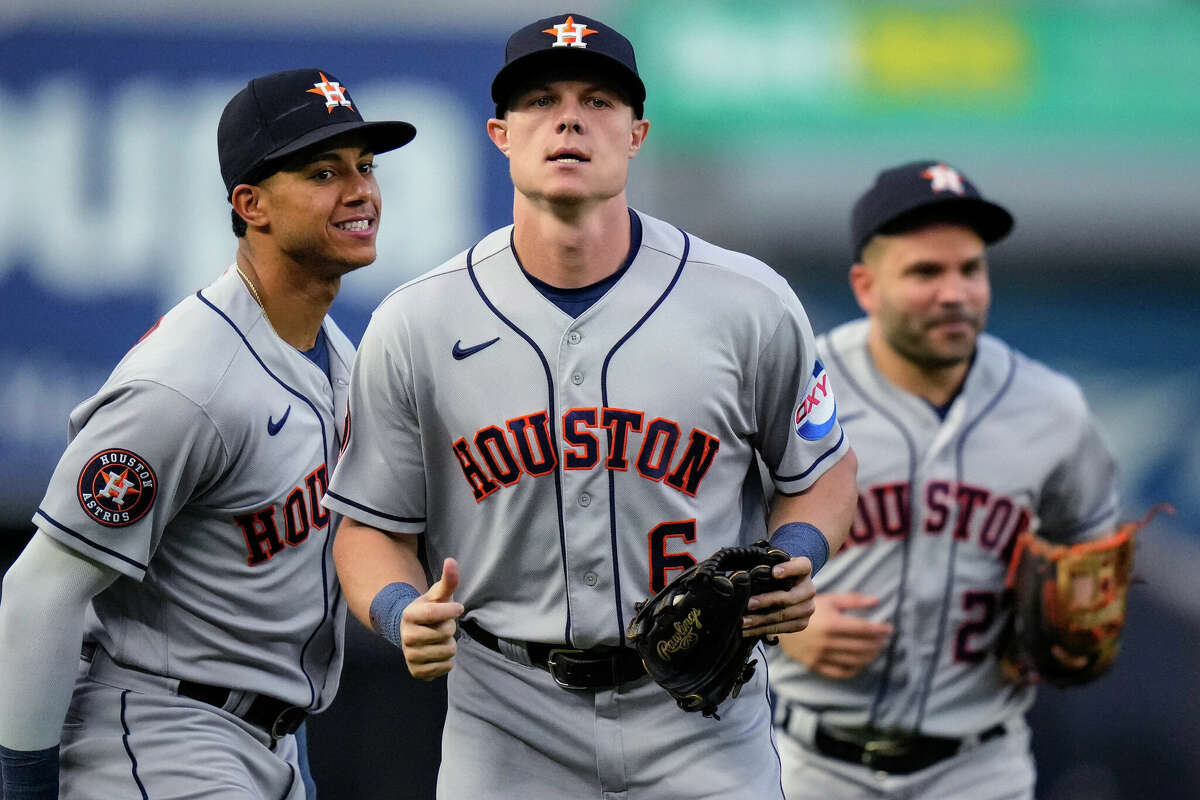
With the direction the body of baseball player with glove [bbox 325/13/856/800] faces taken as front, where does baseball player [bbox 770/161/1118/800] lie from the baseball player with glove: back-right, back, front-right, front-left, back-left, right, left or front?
back-left

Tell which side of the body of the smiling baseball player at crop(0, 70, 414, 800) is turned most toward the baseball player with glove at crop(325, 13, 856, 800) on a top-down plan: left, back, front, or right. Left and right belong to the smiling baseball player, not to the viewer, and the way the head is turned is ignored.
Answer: front

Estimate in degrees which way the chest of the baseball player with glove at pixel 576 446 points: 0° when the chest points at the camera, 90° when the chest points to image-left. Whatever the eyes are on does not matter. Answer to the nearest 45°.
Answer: approximately 0°

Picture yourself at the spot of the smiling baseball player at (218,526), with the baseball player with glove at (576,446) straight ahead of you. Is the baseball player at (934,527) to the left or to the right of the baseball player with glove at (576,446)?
left

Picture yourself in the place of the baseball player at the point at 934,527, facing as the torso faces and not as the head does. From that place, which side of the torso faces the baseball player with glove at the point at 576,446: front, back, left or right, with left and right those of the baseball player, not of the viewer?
front

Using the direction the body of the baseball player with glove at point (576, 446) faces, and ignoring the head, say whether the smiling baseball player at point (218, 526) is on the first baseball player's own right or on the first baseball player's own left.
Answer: on the first baseball player's own right

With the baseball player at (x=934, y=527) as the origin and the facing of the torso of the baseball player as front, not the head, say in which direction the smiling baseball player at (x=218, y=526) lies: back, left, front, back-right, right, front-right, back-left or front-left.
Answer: front-right

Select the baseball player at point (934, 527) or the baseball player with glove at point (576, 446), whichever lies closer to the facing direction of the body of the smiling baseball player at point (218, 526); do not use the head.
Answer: the baseball player with glove

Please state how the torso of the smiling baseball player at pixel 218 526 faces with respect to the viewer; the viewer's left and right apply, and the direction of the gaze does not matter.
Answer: facing the viewer and to the right of the viewer

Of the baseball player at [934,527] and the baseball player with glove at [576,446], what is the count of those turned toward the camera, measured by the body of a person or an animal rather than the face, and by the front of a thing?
2

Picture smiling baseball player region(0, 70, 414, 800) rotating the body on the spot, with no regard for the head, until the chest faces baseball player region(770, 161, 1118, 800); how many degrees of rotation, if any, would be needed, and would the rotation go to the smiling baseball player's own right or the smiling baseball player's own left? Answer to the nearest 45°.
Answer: approximately 45° to the smiling baseball player's own left
